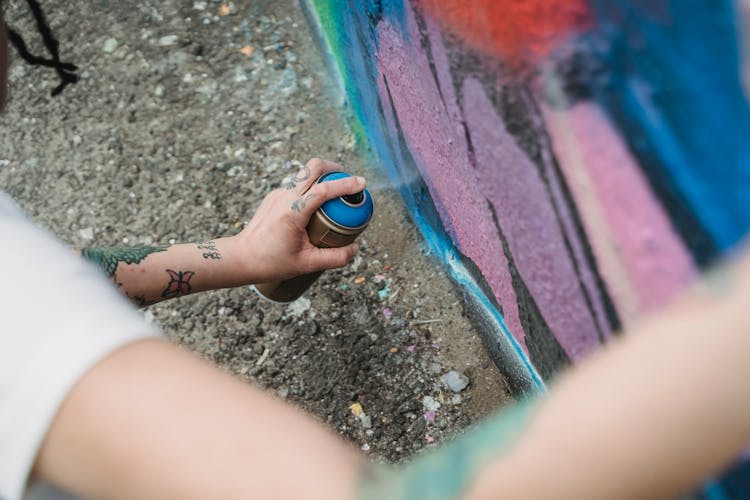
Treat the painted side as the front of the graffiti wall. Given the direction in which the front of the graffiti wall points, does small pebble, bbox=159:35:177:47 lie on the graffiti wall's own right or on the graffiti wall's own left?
on the graffiti wall's own right

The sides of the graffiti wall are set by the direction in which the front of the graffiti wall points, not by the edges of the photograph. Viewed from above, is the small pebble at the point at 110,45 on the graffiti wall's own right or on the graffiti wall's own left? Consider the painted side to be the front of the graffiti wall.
on the graffiti wall's own right
